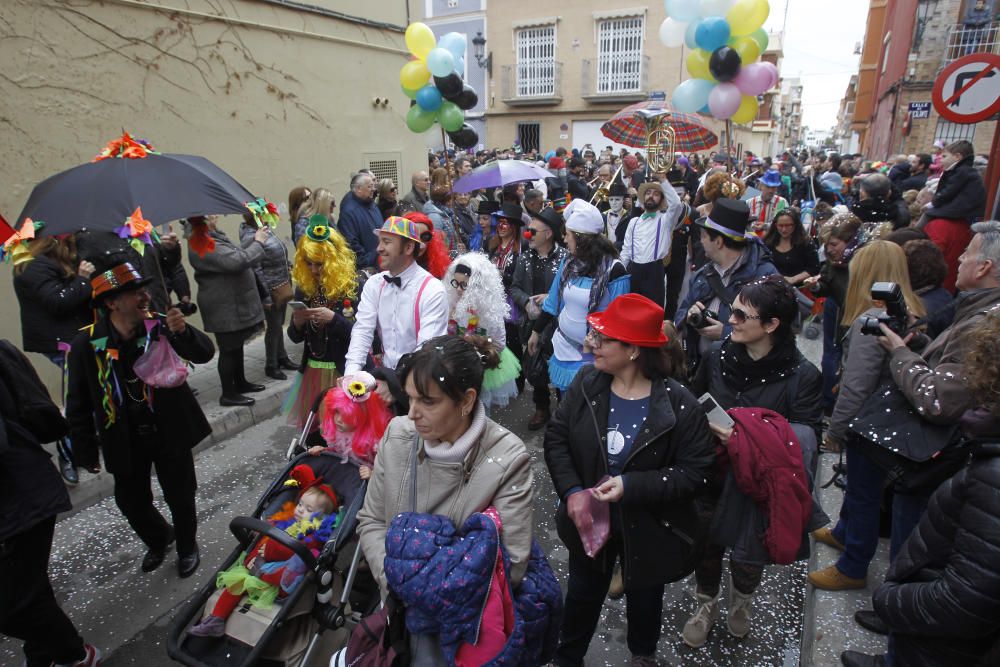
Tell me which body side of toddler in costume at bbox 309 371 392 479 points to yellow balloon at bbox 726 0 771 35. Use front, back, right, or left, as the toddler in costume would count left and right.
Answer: back

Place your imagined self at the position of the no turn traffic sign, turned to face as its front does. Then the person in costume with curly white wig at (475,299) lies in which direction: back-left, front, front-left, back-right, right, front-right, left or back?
front-right

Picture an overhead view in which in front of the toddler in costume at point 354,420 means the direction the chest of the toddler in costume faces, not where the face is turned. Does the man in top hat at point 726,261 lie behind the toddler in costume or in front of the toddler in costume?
behind

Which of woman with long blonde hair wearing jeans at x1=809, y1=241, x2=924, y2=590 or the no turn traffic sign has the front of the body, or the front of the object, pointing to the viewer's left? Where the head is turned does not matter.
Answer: the woman with long blonde hair wearing jeans

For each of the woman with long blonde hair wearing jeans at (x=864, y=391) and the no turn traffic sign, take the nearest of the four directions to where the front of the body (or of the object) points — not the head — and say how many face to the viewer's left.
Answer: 1

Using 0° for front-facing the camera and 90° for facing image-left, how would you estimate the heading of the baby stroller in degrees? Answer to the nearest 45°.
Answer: approximately 45°

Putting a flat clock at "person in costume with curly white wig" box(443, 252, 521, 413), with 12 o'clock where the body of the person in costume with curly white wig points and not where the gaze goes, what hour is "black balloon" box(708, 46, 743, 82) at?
The black balloon is roughly at 6 o'clock from the person in costume with curly white wig.

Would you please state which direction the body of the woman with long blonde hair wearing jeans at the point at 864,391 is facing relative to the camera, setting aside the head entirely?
to the viewer's left

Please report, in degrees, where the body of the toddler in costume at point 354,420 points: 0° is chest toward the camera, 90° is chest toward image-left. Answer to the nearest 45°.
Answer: approximately 45°

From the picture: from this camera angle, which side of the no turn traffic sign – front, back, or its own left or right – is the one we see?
front

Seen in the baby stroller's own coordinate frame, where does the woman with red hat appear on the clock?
The woman with red hat is roughly at 8 o'clock from the baby stroller.

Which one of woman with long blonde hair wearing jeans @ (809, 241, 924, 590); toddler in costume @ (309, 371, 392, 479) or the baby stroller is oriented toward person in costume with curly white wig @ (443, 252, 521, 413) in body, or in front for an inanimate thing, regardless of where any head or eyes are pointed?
the woman with long blonde hair wearing jeans

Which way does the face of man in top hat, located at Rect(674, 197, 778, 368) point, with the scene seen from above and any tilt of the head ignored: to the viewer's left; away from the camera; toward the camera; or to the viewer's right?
to the viewer's left
